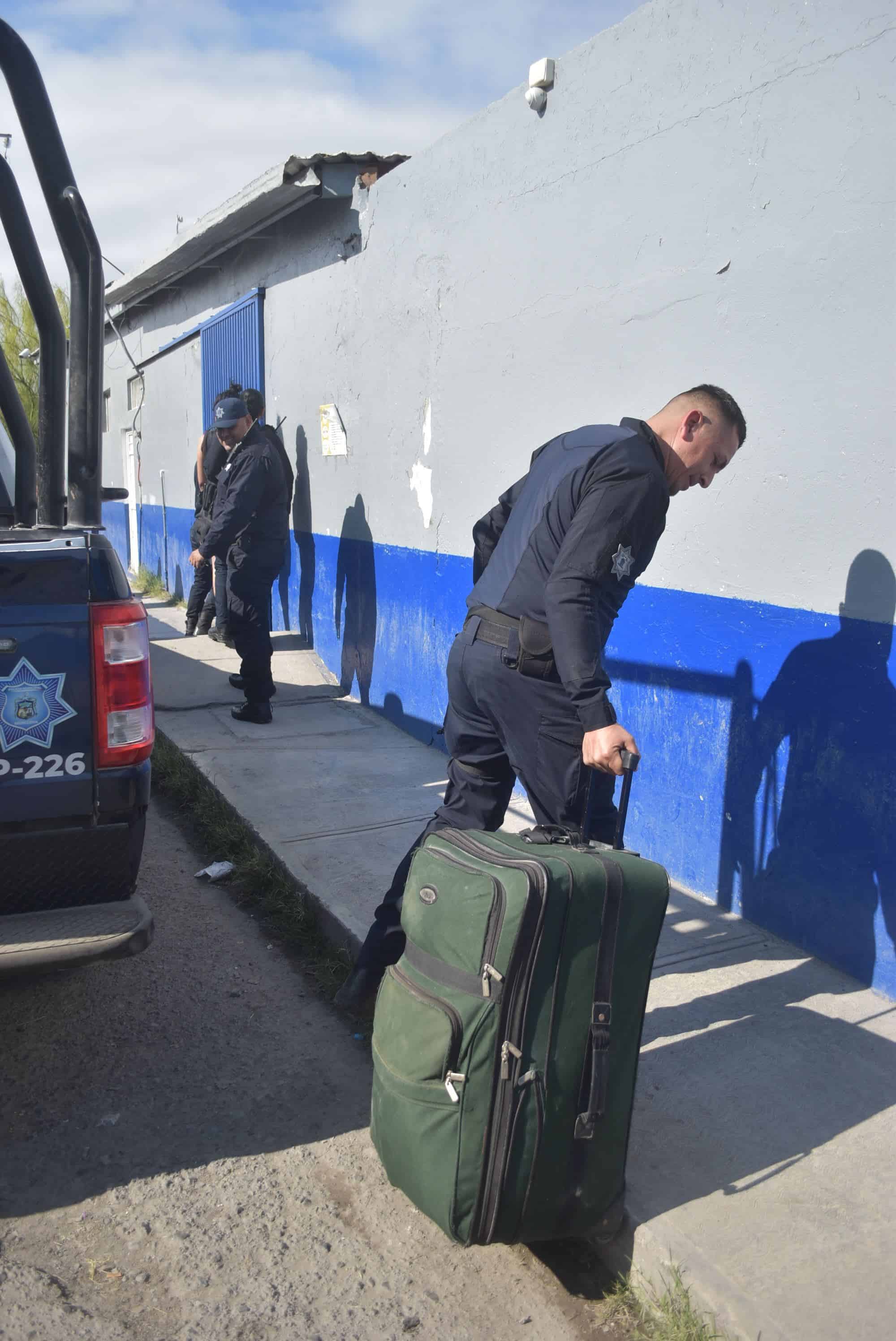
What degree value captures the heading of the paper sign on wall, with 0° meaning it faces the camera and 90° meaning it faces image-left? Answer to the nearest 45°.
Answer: approximately 45°

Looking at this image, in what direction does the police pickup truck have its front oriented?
away from the camera

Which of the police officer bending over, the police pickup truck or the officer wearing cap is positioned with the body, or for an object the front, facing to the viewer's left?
the officer wearing cap

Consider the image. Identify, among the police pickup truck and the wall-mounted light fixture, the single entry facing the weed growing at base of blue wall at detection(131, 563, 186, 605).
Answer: the police pickup truck

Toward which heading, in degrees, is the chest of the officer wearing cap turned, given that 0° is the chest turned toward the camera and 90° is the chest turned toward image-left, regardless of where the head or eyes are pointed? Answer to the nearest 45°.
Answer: approximately 90°

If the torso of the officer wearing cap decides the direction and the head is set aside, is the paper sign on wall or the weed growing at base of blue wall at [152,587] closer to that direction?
the weed growing at base of blue wall

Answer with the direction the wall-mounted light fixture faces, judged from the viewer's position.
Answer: facing the viewer and to the left of the viewer

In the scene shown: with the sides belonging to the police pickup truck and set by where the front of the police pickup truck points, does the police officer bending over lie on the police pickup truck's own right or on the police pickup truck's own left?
on the police pickup truck's own right

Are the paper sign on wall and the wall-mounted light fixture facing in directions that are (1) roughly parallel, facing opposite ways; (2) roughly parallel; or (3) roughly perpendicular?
roughly parallel

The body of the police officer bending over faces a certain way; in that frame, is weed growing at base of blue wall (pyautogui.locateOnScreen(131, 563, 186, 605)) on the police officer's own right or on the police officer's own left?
on the police officer's own left

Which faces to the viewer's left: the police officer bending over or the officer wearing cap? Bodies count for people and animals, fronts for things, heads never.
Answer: the officer wearing cap

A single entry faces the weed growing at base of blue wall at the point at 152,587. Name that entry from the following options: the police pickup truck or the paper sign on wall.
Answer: the police pickup truck

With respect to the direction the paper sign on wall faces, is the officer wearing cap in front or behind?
in front

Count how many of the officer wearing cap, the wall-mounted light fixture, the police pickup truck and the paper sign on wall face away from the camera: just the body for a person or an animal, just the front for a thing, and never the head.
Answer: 1

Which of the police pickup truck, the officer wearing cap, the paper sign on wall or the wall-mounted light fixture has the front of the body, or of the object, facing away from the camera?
the police pickup truck

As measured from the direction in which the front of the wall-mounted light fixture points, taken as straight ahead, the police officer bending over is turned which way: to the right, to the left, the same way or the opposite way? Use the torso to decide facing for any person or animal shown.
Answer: the opposite way
